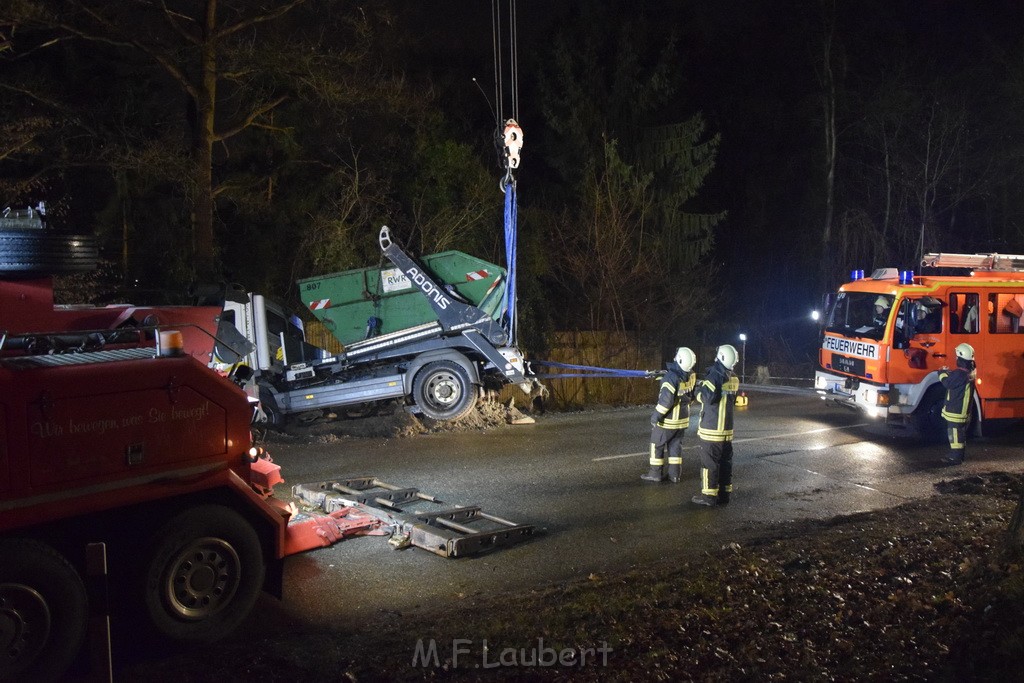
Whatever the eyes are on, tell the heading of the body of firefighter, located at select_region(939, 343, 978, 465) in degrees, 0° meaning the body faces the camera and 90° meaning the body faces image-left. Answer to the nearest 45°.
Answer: approximately 135°

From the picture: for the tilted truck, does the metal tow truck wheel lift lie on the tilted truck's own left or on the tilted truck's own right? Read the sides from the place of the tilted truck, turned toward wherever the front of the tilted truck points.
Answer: on the tilted truck's own left

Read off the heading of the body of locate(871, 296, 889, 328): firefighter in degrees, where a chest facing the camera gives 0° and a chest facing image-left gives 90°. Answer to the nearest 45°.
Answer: approximately 45°

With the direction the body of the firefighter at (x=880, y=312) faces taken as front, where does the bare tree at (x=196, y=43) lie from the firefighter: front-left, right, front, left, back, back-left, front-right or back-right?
front-right

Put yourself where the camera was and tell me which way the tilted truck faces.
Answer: facing to the left of the viewer

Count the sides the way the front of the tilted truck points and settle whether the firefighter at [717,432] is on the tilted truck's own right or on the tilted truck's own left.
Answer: on the tilted truck's own left

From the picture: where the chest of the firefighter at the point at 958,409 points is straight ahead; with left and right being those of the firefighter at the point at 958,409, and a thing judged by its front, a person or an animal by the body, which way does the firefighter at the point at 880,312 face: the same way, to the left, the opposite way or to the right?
to the left
